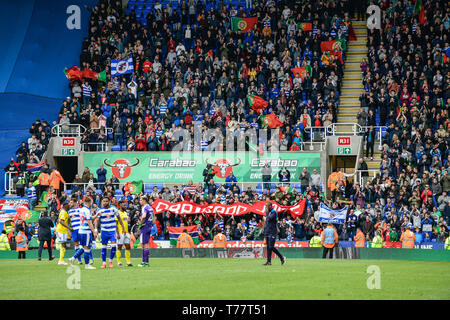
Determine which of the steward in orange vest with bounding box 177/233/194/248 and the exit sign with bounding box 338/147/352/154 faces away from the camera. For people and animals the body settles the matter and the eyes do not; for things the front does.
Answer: the steward in orange vest

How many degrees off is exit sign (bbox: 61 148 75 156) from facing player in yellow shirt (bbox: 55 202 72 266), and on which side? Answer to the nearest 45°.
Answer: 0° — it already faces them

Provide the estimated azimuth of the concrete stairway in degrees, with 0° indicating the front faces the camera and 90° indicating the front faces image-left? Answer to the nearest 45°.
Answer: approximately 0°

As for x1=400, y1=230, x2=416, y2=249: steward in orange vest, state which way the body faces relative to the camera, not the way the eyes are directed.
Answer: away from the camera

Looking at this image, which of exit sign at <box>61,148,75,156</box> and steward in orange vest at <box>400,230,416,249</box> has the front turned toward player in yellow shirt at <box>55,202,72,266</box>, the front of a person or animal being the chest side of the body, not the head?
the exit sign

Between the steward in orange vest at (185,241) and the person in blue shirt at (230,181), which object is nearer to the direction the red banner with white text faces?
the steward in orange vest

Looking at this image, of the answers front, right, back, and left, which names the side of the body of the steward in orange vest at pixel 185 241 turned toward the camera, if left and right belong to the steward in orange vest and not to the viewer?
back

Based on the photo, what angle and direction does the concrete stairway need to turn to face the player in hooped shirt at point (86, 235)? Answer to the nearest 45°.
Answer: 0° — it already faces them
